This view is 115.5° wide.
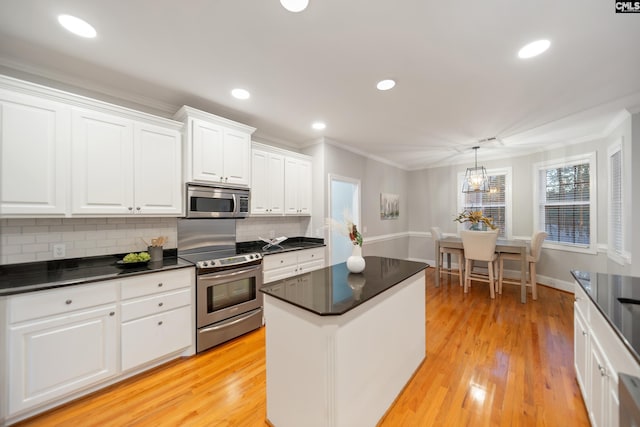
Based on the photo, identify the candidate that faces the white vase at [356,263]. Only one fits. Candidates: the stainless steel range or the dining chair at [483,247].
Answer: the stainless steel range

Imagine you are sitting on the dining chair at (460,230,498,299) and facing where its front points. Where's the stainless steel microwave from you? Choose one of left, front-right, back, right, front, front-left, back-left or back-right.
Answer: back-left

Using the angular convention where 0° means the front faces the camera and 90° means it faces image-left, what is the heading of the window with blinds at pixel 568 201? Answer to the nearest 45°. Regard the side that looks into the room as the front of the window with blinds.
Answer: approximately 45°

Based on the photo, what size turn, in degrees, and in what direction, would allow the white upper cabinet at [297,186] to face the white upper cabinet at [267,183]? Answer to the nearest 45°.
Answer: approximately 90° to its right

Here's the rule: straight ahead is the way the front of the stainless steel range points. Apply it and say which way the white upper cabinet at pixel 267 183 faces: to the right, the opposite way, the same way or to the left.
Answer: the same way

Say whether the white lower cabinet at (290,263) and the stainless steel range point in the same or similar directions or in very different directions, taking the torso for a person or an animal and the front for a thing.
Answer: same or similar directions

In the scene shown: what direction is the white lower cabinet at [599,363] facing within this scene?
to the viewer's left

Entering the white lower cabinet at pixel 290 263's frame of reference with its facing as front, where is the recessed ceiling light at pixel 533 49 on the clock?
The recessed ceiling light is roughly at 12 o'clock from the white lower cabinet.

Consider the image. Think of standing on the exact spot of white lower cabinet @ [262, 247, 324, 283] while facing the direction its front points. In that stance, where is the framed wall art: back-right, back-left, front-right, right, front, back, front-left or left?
left

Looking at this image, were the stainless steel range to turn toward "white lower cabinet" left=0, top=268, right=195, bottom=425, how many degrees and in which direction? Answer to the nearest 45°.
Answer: approximately 90° to its right

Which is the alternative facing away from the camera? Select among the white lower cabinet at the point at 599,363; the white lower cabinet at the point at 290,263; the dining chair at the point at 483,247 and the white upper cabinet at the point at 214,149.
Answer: the dining chair

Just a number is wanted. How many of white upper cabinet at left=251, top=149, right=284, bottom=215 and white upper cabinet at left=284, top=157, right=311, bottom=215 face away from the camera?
0

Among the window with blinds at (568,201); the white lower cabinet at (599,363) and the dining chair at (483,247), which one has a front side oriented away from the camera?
the dining chair

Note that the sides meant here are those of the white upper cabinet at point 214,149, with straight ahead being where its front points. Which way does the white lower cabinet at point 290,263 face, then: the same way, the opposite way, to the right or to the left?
the same way

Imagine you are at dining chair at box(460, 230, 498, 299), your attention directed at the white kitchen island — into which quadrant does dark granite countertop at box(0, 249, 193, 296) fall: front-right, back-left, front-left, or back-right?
front-right

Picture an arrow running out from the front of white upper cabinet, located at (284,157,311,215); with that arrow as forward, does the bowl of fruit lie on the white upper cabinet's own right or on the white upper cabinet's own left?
on the white upper cabinet's own right

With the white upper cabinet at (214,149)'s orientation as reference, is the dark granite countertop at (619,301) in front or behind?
in front

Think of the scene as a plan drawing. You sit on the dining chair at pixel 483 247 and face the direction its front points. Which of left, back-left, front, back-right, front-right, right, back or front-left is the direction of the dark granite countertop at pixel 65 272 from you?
back-left

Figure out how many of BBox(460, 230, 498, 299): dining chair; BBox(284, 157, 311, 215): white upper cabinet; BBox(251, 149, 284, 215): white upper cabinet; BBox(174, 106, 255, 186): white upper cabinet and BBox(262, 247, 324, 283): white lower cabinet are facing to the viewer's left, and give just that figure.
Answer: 0

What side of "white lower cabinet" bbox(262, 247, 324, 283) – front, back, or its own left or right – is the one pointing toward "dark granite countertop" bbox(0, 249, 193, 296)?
right
